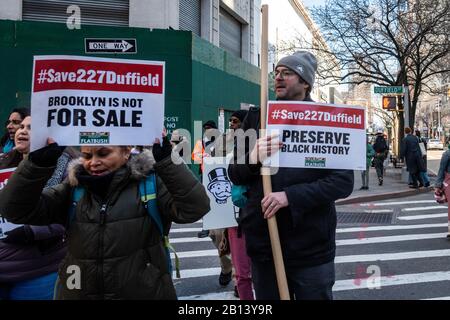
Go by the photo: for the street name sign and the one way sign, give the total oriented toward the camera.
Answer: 2

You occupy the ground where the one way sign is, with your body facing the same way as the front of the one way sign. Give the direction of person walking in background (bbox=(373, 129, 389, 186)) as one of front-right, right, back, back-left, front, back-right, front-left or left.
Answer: back-left

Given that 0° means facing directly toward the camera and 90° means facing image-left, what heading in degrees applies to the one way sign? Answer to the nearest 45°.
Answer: approximately 0°

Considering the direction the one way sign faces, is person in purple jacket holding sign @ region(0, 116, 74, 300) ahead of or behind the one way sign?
ahead

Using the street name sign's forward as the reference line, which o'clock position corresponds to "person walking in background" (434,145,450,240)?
The person walking in background is roughly at 12 o'clock from the street name sign.

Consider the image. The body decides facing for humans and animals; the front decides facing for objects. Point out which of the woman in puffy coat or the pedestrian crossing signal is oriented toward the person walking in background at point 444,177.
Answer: the pedestrian crossing signal

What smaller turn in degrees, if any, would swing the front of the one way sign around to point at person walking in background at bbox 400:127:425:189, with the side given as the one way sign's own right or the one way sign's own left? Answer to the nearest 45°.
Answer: approximately 135° to the one way sign's own left

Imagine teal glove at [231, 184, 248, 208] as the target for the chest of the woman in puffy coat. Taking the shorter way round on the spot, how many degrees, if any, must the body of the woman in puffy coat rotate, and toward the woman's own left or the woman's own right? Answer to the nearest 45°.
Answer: approximately 135° to the woman's own left

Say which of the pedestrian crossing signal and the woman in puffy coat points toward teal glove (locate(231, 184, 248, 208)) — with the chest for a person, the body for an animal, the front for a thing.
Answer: the pedestrian crossing signal

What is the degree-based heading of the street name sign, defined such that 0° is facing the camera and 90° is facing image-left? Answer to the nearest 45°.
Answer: approximately 0°

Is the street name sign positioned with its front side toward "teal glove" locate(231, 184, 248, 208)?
yes

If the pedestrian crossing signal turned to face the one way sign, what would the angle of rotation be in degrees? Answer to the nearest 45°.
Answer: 0° — it already faces it
